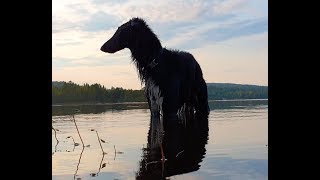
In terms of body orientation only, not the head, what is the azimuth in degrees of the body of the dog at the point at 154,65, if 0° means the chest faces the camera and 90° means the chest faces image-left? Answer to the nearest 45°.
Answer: approximately 90°
